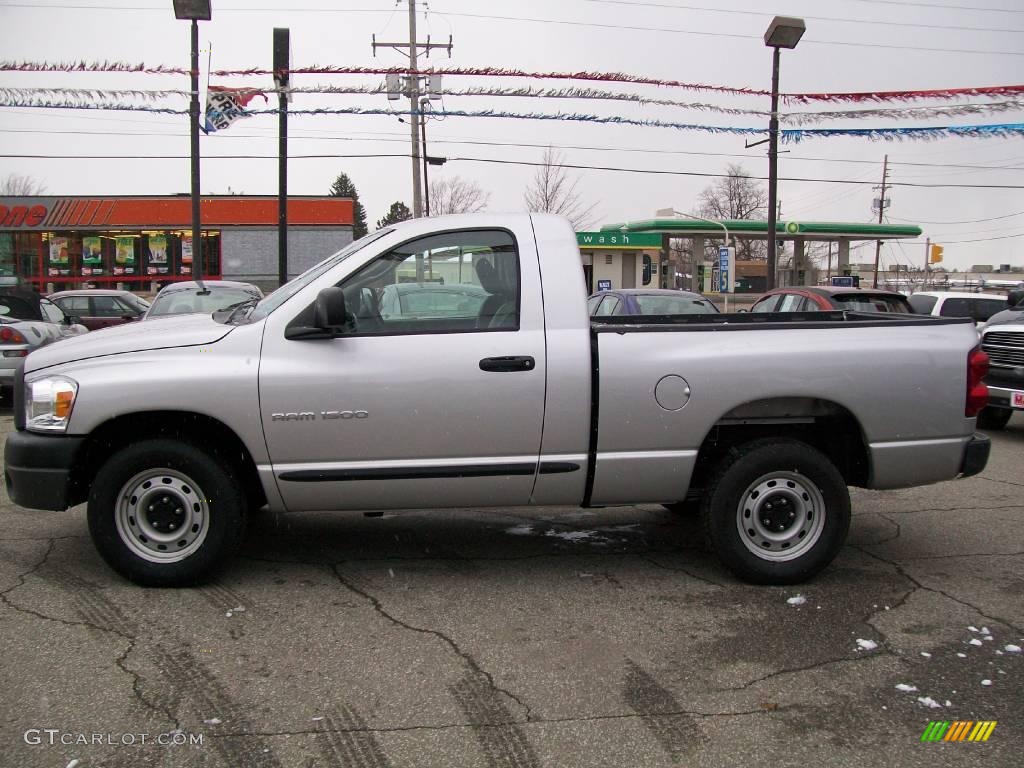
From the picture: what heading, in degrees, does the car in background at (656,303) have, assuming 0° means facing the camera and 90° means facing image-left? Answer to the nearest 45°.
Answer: approximately 135°

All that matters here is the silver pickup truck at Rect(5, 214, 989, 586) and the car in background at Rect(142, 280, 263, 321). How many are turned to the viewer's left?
1

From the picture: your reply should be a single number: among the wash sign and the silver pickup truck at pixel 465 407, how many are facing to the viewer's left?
1

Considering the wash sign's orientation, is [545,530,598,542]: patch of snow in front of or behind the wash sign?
in front

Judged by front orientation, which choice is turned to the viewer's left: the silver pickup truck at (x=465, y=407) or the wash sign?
the silver pickup truck

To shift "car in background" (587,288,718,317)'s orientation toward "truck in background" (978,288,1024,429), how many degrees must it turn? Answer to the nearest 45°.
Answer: approximately 180°

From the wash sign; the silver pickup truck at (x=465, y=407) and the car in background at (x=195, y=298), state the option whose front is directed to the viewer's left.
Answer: the silver pickup truck

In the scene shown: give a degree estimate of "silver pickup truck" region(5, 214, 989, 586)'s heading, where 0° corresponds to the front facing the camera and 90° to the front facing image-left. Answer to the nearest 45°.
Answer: approximately 90°

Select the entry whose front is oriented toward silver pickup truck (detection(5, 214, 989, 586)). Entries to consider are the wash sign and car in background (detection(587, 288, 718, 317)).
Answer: the wash sign

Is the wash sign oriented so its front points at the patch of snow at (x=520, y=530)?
yes

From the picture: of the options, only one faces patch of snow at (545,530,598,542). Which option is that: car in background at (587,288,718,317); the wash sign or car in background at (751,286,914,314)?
the wash sign
